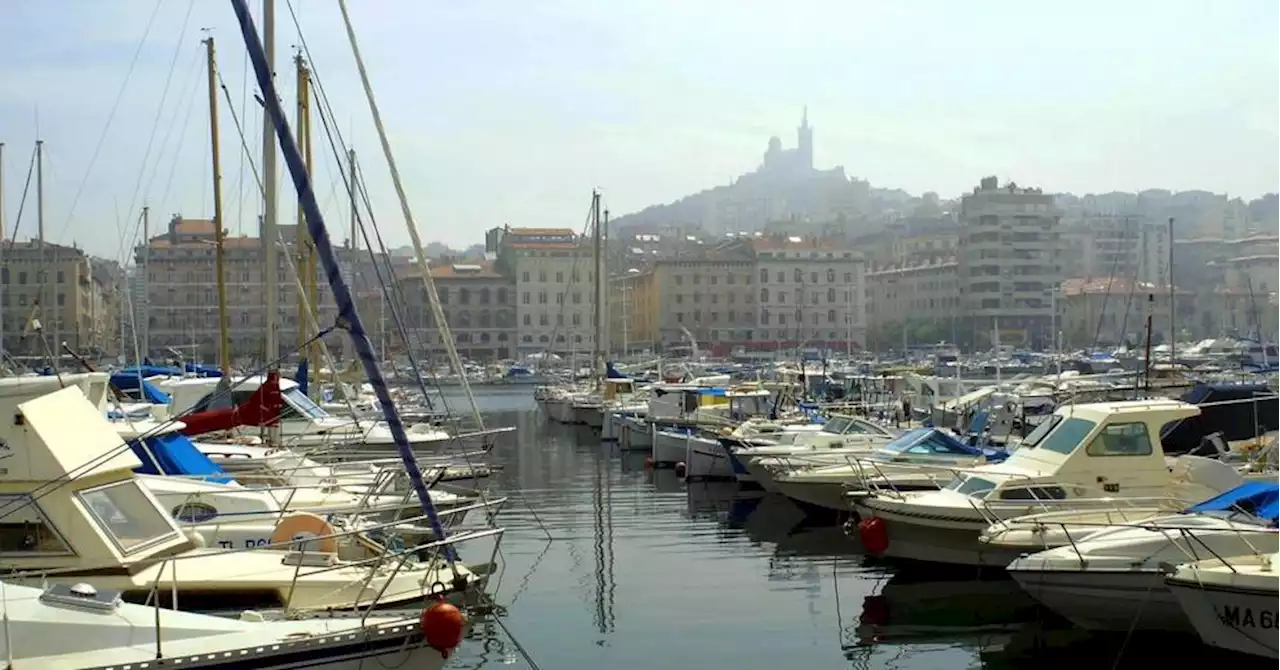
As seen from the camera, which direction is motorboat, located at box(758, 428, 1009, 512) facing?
to the viewer's left

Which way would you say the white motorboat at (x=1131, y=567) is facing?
to the viewer's left

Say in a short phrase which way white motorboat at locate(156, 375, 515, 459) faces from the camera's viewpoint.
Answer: facing to the right of the viewer

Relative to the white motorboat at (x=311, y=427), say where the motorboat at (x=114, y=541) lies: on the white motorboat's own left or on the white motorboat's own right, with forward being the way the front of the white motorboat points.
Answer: on the white motorboat's own right

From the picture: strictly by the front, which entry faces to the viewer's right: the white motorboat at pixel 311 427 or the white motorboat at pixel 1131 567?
the white motorboat at pixel 311 427

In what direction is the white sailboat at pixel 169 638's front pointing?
to the viewer's right

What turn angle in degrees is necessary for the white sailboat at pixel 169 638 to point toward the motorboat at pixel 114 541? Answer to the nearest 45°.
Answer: approximately 90° to its left

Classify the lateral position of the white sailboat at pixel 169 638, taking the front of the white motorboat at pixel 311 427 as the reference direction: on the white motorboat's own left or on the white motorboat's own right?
on the white motorboat's own right

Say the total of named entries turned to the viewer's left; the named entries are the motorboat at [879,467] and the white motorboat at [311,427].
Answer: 1

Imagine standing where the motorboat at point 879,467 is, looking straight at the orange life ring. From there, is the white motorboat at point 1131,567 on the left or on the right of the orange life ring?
left
